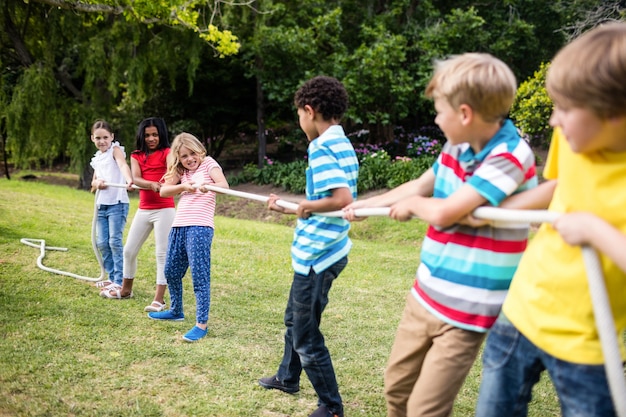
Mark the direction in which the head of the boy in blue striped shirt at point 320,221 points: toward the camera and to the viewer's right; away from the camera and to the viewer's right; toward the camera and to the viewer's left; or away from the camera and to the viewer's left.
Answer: away from the camera and to the viewer's left

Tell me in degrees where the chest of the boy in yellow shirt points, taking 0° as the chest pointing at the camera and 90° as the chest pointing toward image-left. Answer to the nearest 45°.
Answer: approximately 45°

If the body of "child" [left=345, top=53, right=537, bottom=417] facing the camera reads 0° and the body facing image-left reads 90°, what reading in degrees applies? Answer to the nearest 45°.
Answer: approximately 45°

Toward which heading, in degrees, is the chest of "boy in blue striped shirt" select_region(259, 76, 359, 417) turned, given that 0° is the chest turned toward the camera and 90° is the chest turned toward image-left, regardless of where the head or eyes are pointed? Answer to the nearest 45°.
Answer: approximately 90°

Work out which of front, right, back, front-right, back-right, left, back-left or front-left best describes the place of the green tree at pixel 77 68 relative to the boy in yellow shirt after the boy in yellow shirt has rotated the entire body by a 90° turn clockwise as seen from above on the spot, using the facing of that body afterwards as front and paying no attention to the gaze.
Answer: front

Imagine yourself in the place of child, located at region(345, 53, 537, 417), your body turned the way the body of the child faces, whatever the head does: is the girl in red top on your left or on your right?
on your right

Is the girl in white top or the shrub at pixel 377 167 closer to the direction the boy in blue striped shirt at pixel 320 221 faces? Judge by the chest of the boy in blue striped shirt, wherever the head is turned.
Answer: the girl in white top

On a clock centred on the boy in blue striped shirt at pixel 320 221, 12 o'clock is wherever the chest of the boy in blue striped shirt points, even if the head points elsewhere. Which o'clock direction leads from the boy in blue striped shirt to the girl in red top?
The girl in red top is roughly at 2 o'clock from the boy in blue striped shirt.

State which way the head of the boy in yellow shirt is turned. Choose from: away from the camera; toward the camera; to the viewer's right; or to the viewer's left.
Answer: to the viewer's left

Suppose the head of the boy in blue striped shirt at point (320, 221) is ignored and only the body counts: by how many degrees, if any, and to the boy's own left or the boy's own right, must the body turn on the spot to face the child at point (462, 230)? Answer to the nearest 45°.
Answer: approximately 135° to the boy's own left
